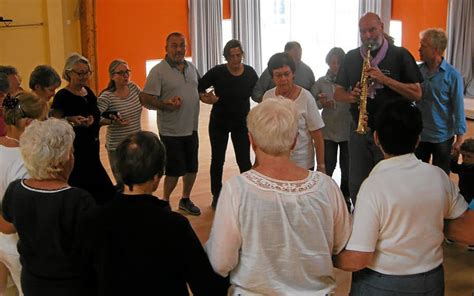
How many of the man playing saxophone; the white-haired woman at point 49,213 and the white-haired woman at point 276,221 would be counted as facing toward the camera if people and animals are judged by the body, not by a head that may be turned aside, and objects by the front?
1

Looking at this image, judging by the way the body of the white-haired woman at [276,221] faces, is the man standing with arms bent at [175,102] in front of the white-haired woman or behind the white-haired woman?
in front

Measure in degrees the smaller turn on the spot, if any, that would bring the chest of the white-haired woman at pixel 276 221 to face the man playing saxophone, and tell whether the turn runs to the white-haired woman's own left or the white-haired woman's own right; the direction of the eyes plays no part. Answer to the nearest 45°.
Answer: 0° — they already face them

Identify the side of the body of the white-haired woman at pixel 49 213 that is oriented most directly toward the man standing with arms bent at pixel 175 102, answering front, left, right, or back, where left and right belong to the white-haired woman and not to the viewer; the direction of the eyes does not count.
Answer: front

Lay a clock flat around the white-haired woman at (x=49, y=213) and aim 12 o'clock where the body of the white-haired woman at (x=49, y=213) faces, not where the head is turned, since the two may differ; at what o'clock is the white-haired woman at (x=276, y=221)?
the white-haired woman at (x=276, y=221) is roughly at 4 o'clock from the white-haired woman at (x=49, y=213).

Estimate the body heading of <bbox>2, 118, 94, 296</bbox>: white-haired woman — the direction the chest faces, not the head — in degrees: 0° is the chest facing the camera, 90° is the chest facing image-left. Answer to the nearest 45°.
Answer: approximately 180°

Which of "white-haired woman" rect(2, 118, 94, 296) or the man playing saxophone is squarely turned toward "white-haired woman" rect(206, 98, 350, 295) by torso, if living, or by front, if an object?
the man playing saxophone

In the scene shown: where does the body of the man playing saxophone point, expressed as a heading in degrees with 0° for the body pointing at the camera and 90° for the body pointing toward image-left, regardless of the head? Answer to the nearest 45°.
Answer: approximately 0°

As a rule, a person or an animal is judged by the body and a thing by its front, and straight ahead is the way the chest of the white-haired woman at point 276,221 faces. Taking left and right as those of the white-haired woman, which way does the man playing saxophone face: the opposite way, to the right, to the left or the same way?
the opposite way

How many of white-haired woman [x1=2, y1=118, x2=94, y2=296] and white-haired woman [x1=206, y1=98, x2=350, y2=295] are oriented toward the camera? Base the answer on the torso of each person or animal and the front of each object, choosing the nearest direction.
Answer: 0

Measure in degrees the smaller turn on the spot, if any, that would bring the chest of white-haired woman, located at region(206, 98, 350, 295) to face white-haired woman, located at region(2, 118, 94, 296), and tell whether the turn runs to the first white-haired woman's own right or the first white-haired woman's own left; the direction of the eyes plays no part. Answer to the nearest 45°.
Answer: approximately 90° to the first white-haired woman's own left

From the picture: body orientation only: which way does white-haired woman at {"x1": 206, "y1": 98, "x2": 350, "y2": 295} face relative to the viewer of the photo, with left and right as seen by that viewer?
facing away from the viewer

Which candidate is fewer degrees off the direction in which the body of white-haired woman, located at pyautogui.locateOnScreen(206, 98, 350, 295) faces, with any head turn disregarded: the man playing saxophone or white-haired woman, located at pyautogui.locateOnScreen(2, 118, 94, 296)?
the man playing saxophone

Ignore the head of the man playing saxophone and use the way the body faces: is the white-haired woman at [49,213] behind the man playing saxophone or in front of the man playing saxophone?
in front

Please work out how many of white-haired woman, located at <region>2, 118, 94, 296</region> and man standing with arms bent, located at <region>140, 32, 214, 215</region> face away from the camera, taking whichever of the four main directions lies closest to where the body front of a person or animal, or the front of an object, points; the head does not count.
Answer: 1
